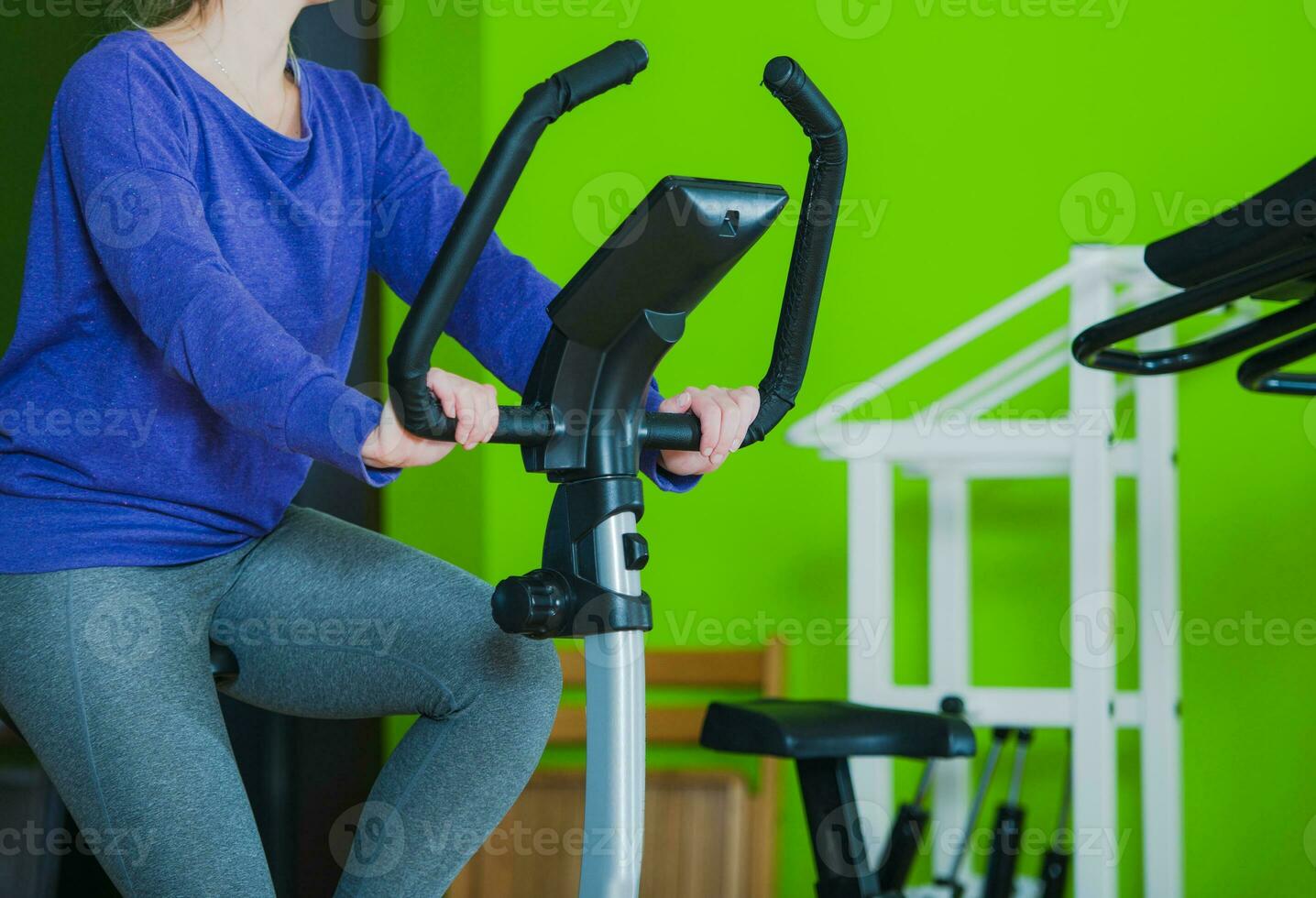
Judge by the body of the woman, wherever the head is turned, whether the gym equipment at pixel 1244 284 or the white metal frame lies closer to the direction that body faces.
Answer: the gym equipment

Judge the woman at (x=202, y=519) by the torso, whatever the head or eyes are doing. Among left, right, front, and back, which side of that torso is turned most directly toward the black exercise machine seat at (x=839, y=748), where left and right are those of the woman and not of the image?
left

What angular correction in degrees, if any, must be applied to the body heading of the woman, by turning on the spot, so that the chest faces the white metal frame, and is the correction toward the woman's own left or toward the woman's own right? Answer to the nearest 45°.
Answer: approximately 90° to the woman's own left

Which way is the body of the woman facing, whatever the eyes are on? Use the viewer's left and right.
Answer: facing the viewer and to the right of the viewer
